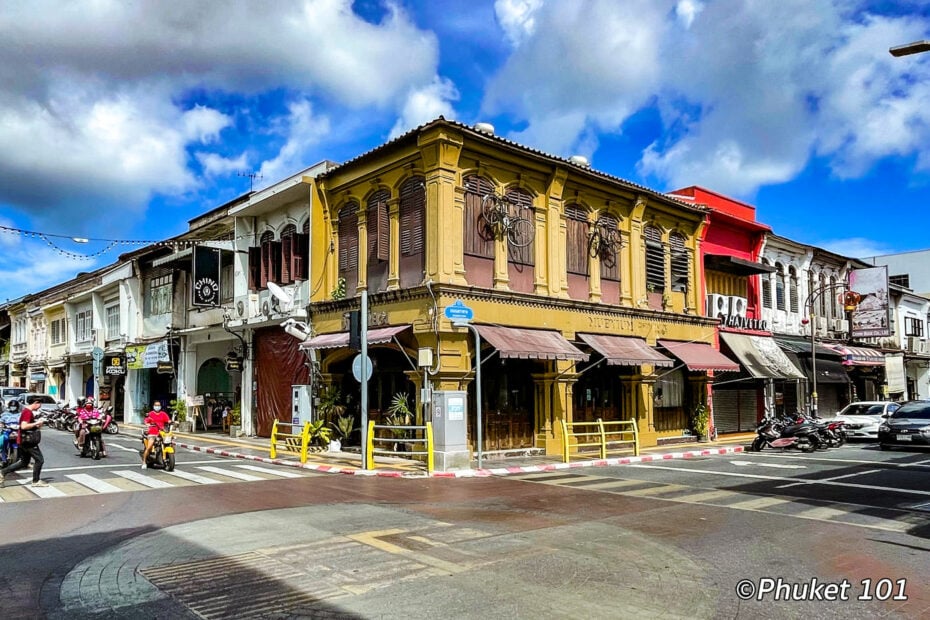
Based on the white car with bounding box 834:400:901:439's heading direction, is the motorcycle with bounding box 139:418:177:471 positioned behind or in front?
in front

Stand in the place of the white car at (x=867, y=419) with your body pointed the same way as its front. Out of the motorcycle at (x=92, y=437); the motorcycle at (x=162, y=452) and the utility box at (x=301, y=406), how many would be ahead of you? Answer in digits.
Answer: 3

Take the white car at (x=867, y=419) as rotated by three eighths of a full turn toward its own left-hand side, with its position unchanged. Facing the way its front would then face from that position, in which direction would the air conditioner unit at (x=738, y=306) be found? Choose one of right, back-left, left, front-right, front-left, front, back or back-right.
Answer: back

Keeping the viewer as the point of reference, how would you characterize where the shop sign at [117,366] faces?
facing the viewer

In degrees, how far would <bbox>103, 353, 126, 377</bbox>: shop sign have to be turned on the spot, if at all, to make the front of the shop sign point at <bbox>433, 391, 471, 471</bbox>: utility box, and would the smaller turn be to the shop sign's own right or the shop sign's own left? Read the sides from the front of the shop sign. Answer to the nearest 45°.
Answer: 0° — it already faces it

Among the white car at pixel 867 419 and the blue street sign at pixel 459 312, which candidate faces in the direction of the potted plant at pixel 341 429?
the white car

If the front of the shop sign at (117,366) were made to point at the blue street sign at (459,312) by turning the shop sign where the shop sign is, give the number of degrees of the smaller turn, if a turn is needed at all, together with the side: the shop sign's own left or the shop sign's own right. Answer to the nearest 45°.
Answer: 0° — it already faces it

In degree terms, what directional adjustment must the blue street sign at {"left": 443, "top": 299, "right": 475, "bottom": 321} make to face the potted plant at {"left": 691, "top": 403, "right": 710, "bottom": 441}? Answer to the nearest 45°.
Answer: approximately 135° to its left

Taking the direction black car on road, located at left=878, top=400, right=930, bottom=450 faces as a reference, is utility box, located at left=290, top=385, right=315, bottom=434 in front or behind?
in front

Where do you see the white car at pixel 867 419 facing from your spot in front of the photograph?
facing the viewer and to the left of the viewer
